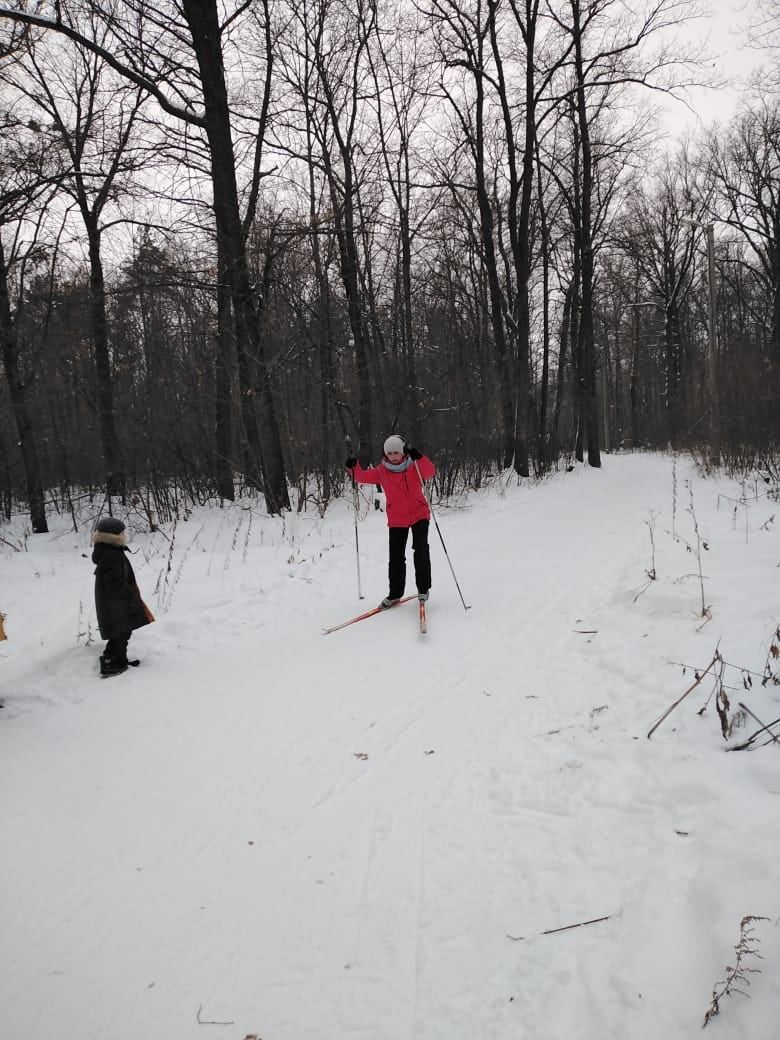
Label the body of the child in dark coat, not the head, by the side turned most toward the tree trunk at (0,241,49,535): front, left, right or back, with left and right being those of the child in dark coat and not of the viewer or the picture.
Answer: left

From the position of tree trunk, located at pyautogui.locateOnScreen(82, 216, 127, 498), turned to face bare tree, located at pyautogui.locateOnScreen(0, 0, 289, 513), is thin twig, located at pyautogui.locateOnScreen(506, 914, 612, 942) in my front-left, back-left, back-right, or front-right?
front-right

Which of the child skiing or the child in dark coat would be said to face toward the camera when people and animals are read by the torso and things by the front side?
the child skiing

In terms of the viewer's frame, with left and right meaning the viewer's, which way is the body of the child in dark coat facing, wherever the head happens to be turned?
facing to the right of the viewer

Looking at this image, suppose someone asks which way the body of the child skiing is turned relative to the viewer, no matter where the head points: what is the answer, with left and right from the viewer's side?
facing the viewer

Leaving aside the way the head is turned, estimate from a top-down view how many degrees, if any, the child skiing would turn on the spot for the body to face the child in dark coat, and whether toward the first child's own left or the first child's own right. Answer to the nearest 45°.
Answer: approximately 45° to the first child's own right

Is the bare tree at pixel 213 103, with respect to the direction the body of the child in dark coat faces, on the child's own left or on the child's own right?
on the child's own left

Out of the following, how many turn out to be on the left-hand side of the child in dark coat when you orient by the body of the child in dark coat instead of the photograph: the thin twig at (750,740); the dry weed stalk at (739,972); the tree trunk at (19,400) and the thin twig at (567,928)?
1

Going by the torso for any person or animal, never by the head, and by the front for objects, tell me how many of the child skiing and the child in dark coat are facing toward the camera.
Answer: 1

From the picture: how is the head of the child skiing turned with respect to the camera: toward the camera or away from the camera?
toward the camera

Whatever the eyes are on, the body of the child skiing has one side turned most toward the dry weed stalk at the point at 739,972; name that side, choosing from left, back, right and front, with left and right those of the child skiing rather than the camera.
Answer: front

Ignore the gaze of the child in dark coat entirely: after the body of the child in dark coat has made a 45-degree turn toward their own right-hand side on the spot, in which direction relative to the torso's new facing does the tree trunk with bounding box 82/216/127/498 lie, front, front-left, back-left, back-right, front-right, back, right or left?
back-left

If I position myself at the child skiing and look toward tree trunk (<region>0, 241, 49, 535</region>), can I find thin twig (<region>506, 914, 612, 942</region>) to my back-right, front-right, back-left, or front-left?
back-left
